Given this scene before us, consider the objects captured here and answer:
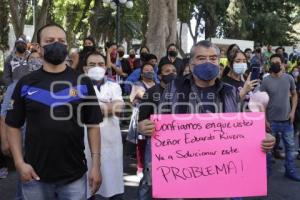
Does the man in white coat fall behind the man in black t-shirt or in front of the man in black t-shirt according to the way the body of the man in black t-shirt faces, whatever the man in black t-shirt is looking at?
behind

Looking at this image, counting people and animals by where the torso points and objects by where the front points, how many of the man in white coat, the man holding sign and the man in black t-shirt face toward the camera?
3

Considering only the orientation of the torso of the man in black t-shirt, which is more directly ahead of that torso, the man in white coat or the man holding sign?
the man holding sign

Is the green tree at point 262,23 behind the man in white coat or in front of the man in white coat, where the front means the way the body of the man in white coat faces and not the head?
behind

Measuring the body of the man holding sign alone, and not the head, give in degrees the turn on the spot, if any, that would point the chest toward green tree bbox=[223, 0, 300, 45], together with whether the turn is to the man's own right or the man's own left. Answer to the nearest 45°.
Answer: approximately 180°

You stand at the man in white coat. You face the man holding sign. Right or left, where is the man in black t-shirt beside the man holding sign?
right

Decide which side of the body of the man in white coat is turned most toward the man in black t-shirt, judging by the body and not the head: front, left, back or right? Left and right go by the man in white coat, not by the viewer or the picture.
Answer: front

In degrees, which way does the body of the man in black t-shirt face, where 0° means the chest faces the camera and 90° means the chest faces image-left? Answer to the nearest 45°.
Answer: approximately 0°
